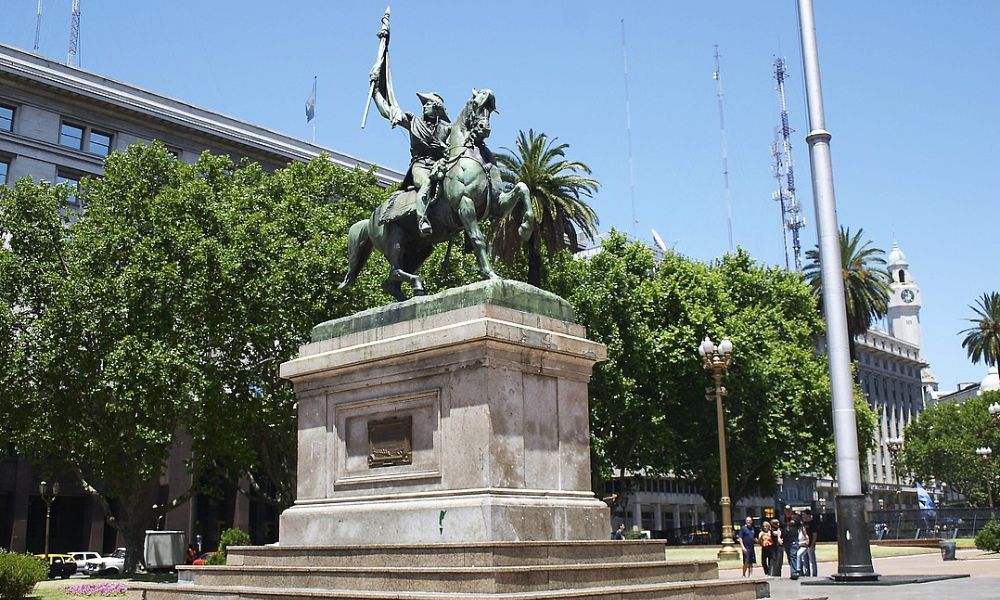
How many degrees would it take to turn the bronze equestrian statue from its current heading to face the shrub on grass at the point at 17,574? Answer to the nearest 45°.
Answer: approximately 180°

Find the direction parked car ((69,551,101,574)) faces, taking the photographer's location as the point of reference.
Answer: facing to the left of the viewer

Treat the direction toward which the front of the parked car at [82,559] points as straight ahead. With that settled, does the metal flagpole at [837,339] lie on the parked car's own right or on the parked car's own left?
on the parked car's own left

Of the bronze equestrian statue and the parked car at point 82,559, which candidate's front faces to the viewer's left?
the parked car

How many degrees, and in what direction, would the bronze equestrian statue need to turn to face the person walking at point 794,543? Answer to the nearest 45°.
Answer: approximately 90° to its left

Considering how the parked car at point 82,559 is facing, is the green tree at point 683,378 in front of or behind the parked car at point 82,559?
behind

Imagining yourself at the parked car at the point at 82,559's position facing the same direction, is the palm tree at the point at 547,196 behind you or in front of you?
behind

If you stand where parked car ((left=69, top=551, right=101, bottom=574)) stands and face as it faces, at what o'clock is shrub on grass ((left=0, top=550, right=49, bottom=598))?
The shrub on grass is roughly at 9 o'clock from the parked car.

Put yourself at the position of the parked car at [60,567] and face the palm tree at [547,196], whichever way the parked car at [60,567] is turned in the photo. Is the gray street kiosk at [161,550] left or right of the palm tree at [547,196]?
right

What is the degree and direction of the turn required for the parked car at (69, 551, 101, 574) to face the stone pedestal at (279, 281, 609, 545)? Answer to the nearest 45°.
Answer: approximately 90° to its left

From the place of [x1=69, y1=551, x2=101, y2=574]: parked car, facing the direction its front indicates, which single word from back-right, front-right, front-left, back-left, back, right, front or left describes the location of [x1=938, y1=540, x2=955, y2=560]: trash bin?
back-left

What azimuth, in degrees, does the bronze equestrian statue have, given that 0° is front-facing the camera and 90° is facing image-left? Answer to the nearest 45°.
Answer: approximately 315°

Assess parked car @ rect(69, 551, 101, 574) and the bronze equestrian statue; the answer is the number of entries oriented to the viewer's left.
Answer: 1
